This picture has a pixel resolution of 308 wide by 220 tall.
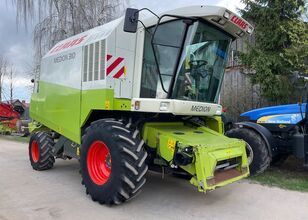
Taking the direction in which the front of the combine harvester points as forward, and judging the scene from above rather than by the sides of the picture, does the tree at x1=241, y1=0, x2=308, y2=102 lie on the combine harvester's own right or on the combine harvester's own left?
on the combine harvester's own left

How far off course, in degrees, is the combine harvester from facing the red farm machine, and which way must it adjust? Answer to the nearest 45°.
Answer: approximately 180°

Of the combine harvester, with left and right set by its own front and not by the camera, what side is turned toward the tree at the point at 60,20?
back

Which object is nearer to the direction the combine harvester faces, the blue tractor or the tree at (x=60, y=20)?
the blue tractor

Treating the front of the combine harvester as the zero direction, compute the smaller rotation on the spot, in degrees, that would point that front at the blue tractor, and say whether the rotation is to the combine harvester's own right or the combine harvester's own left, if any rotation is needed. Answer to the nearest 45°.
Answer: approximately 90° to the combine harvester's own left

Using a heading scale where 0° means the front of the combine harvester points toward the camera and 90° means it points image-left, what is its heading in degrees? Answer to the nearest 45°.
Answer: approximately 315°
